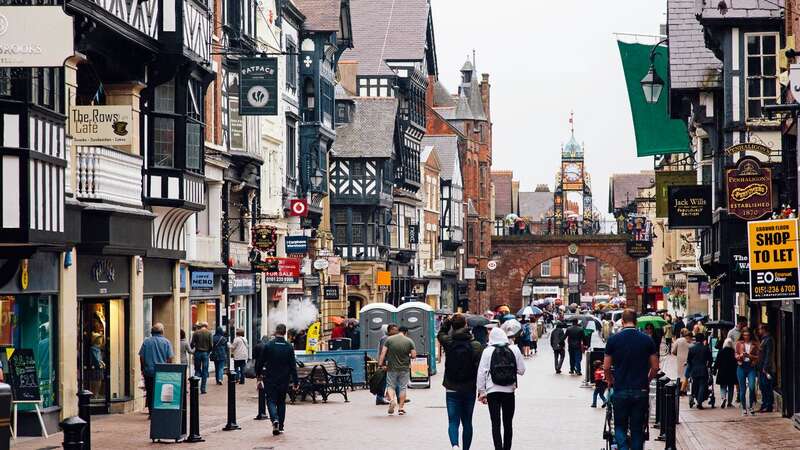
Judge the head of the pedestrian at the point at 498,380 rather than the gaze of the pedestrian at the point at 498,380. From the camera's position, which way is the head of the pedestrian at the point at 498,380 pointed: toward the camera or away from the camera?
away from the camera

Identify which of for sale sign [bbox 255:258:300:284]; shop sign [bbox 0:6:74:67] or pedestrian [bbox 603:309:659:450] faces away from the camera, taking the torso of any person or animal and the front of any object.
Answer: the pedestrian

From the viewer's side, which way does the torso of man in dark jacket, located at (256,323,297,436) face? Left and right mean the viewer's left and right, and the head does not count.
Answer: facing away from the viewer

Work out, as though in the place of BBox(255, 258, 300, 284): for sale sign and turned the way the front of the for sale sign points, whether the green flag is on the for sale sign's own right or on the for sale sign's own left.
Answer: on the for sale sign's own left

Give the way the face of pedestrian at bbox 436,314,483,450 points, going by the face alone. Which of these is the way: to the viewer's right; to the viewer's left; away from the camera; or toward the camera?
away from the camera

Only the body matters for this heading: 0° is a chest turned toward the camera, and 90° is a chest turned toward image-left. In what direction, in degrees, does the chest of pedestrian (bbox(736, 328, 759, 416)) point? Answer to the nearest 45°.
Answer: approximately 0°

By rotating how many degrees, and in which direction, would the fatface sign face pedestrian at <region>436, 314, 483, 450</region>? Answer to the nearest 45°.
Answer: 0° — it already faces them
